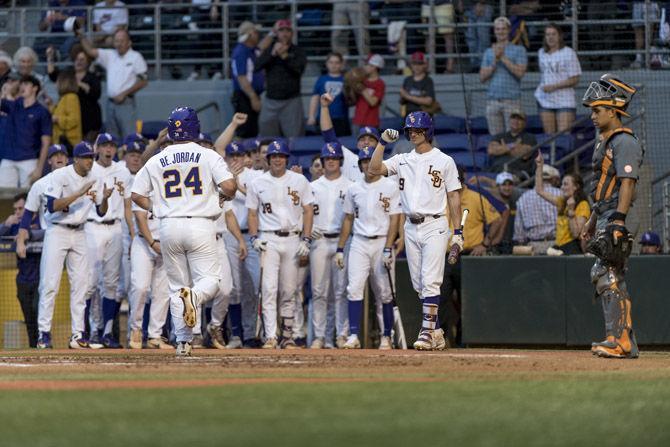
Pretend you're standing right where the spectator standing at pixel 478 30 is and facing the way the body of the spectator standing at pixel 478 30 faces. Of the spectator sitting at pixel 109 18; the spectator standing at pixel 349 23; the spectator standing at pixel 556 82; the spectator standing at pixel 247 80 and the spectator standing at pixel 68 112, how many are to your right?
4

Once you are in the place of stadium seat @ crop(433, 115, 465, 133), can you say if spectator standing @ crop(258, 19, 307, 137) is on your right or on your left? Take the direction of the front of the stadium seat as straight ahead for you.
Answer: on your right

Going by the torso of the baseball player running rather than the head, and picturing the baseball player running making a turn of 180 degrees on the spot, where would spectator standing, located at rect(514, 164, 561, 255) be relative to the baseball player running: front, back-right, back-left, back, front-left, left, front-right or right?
back-left

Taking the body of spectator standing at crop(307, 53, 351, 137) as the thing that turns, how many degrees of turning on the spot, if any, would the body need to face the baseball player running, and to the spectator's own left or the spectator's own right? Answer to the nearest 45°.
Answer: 0° — they already face them

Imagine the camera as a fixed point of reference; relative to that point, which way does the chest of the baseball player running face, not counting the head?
away from the camera

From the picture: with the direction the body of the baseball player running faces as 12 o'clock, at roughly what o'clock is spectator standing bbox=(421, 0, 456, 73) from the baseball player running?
The spectator standing is roughly at 1 o'clock from the baseball player running.

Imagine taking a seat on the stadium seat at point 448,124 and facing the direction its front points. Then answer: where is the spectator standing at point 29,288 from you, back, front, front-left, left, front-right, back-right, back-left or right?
front-right

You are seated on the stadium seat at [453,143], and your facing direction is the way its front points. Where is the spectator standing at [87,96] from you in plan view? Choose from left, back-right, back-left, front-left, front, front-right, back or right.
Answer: right
